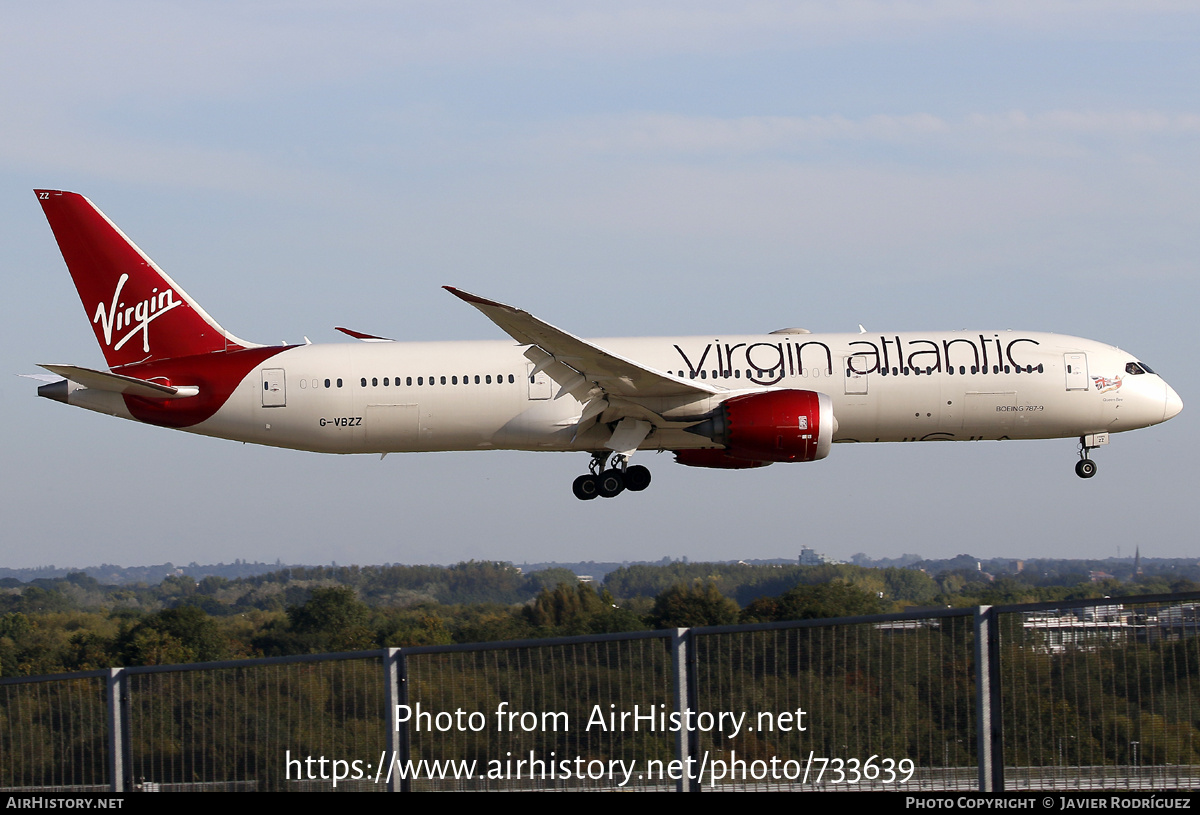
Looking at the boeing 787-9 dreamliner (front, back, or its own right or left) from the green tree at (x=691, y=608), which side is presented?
left

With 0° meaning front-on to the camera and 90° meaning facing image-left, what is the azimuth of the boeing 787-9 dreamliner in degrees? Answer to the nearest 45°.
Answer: approximately 270°

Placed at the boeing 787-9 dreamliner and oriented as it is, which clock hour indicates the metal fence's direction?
The metal fence is roughly at 3 o'clock from the boeing 787-9 dreamliner.
